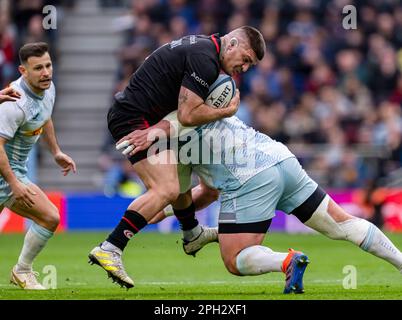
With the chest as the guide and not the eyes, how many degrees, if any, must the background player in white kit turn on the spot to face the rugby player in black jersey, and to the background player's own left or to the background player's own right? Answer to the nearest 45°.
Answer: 0° — they already face them

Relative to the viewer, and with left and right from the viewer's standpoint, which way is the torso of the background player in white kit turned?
facing the viewer and to the right of the viewer

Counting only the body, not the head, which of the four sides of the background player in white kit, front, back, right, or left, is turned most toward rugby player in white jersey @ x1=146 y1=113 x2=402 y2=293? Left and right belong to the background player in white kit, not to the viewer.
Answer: front

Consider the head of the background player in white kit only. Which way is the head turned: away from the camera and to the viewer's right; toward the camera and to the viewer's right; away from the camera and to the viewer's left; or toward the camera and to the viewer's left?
toward the camera and to the viewer's right

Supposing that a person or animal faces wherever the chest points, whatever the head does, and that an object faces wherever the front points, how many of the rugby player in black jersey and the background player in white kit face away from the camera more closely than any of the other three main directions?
0
